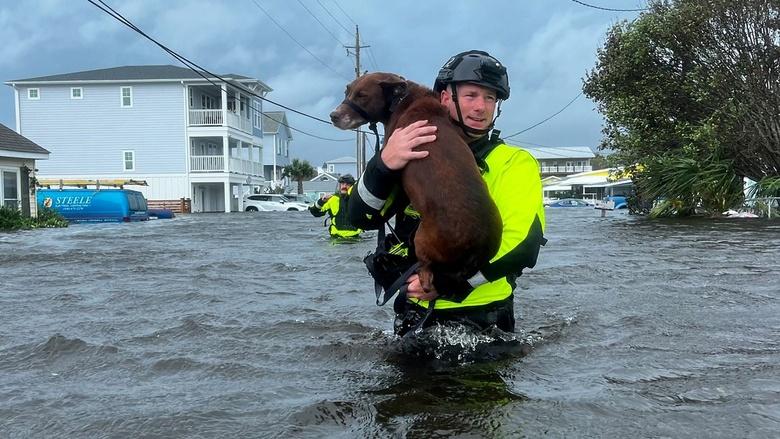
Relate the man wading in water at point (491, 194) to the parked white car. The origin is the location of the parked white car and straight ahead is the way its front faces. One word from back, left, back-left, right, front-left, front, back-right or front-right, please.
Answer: right

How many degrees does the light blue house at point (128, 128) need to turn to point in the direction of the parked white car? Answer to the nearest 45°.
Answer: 0° — it already faces it

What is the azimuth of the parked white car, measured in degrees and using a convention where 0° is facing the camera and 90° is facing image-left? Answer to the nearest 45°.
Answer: approximately 270°

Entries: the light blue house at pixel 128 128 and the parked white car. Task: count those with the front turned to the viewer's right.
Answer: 2

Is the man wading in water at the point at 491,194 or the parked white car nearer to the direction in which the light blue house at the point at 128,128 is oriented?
the parked white car

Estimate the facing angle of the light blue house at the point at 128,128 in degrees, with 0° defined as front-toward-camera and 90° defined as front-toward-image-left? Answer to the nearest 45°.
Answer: approximately 270°

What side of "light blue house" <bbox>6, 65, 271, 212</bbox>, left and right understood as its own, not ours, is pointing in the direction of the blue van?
right
